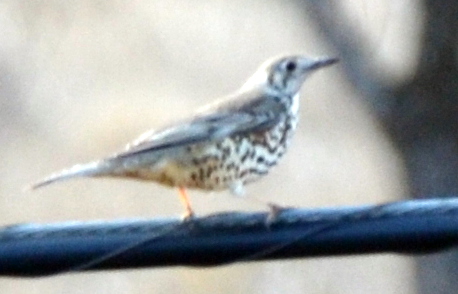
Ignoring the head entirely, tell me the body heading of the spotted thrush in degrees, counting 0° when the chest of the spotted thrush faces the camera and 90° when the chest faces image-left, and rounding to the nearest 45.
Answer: approximately 270°
